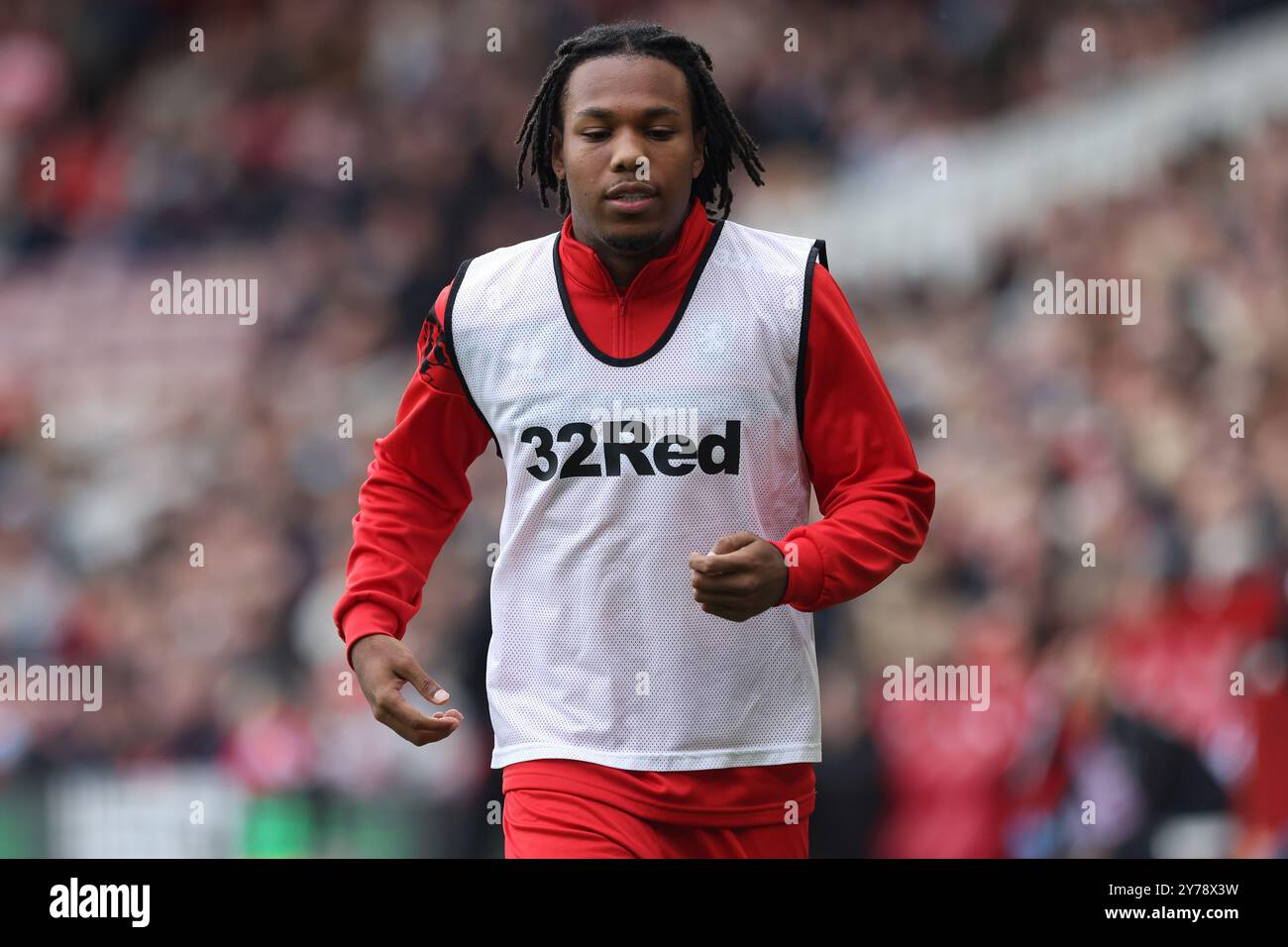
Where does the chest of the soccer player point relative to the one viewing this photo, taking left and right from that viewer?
facing the viewer
